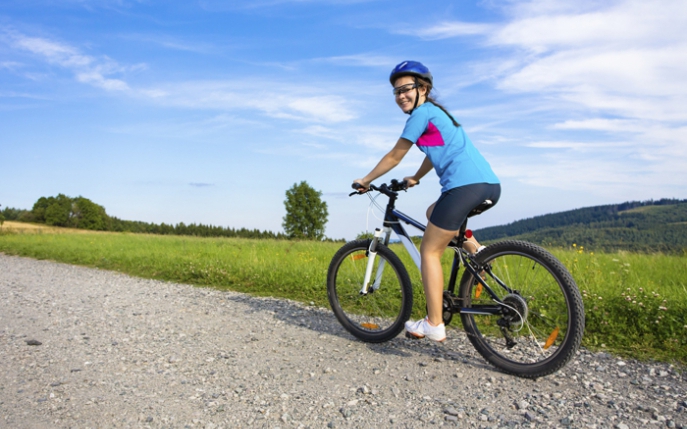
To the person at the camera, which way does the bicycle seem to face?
facing away from the viewer and to the left of the viewer
